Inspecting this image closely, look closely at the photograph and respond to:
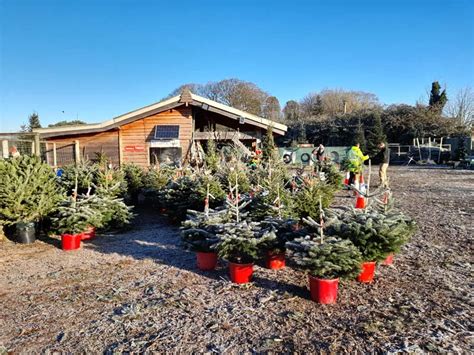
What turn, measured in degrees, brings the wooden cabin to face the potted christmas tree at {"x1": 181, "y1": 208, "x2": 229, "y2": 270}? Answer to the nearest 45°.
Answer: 0° — it already faces it

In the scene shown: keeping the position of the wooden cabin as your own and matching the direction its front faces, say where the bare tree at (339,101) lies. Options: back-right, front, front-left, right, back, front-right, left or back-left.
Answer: back-left

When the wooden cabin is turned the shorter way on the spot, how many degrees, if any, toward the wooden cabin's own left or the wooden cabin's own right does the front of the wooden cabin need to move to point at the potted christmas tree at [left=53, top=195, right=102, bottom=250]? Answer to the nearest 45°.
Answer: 0° — it already faces it

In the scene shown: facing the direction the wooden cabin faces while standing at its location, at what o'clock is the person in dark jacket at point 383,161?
The person in dark jacket is roughly at 10 o'clock from the wooden cabin.

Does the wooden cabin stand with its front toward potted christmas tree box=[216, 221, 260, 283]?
yes

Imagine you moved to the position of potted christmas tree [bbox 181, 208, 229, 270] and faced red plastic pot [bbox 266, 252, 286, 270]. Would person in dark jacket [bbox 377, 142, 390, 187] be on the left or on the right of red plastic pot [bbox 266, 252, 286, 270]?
left

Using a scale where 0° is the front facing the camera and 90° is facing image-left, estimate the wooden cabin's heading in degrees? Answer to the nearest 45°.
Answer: approximately 0°

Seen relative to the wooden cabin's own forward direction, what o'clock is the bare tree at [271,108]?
The bare tree is roughly at 7 o'clock from the wooden cabin.

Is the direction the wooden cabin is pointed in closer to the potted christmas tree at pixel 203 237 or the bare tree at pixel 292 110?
the potted christmas tree

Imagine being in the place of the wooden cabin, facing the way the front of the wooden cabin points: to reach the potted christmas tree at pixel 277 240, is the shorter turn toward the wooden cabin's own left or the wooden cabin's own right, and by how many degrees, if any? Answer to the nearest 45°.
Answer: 0° — it already faces it

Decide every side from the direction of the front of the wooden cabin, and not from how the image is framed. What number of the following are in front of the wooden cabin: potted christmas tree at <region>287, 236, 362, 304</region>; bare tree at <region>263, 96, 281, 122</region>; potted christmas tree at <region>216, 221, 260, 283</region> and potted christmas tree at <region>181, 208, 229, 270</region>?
3

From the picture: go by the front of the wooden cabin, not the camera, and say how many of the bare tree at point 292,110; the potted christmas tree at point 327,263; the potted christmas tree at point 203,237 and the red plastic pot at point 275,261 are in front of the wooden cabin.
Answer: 3
